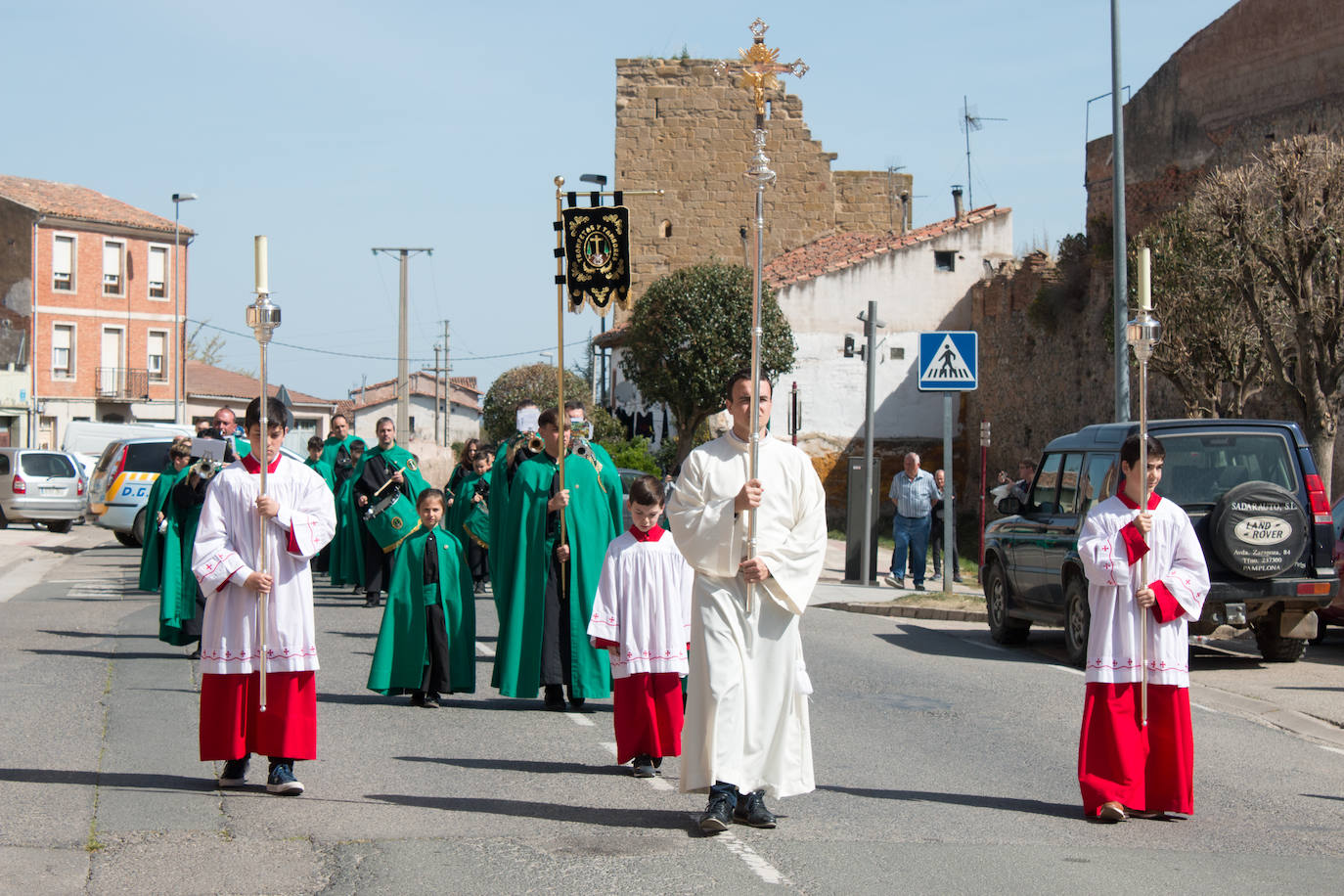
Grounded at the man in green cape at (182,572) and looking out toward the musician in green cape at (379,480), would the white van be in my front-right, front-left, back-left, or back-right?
front-left

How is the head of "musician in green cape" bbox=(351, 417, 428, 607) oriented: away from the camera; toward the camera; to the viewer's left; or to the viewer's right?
toward the camera

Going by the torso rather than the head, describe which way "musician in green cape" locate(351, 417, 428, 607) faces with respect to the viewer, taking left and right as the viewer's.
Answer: facing the viewer

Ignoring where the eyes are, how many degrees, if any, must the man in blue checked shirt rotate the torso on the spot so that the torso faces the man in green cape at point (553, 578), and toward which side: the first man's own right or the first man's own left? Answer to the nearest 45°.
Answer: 0° — they already face them

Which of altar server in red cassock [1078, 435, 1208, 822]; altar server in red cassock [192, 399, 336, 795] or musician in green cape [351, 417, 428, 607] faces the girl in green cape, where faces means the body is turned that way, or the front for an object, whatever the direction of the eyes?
the musician in green cape

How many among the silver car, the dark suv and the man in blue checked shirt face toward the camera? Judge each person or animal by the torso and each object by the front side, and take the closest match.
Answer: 1

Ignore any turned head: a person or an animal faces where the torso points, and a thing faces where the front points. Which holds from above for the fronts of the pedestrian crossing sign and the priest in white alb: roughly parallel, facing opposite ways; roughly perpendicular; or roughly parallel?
roughly parallel

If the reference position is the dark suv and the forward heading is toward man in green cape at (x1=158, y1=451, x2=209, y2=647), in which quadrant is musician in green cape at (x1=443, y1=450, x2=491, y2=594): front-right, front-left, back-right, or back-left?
front-right

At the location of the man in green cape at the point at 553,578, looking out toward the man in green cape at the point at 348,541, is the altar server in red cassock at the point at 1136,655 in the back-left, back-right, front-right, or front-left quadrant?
back-right

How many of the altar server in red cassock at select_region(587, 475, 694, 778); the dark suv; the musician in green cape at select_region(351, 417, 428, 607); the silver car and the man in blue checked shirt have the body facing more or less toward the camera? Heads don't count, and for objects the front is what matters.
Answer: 3

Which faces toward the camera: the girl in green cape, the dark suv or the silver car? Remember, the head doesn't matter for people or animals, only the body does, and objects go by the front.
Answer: the girl in green cape

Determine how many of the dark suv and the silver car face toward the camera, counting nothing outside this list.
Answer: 0

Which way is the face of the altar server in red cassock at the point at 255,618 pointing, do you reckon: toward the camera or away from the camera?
toward the camera

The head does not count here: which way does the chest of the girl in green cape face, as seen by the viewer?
toward the camera

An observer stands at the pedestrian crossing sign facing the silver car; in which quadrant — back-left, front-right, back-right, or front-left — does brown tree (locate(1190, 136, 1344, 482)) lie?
back-right

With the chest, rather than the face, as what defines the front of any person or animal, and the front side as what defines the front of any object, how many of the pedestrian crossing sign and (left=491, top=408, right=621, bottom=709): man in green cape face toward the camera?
2

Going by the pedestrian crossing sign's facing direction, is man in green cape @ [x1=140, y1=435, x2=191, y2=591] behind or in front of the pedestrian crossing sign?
in front

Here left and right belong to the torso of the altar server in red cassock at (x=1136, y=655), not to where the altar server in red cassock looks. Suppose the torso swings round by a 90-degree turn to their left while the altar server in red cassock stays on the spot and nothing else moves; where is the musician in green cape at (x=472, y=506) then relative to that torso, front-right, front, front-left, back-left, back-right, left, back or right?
back-left

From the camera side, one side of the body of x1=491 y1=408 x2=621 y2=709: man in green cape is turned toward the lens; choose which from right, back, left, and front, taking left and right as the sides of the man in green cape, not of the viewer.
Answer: front

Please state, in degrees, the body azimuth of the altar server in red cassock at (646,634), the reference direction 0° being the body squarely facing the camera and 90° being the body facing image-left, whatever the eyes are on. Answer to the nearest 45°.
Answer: approximately 0°
